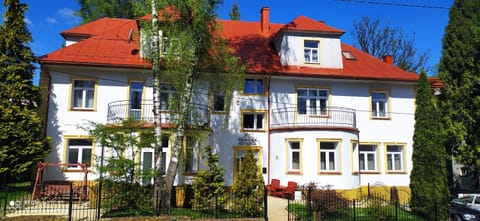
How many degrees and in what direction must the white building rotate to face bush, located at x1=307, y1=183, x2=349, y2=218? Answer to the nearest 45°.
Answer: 0° — it already faces it

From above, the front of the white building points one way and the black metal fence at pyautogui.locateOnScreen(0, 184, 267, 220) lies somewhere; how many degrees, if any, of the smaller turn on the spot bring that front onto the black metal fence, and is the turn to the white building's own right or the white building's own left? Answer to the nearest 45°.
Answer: approximately 45° to the white building's own right

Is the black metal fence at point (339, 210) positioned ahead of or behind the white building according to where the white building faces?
ahead

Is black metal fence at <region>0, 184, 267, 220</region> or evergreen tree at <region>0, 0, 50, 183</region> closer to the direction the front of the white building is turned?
the black metal fence

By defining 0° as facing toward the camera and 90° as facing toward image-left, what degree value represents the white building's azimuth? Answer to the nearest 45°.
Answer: approximately 0°

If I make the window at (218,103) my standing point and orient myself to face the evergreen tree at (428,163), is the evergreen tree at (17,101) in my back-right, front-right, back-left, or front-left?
back-right

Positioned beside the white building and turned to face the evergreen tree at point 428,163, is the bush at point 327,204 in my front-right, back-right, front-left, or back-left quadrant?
front-right

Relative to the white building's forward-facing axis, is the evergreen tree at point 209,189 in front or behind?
in front

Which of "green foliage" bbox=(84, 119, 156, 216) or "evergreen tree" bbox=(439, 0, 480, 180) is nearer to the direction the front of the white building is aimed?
the green foliage

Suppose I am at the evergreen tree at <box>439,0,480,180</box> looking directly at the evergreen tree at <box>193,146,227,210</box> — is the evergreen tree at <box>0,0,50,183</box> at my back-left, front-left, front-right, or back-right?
front-right

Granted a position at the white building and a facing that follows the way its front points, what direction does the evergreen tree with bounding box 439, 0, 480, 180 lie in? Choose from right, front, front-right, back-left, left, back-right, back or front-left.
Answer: left

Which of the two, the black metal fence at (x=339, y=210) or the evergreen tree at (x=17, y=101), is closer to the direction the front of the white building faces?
the black metal fence

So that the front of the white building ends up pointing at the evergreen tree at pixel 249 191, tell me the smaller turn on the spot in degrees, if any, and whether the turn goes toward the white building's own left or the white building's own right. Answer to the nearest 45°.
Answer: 0° — it already faces it
